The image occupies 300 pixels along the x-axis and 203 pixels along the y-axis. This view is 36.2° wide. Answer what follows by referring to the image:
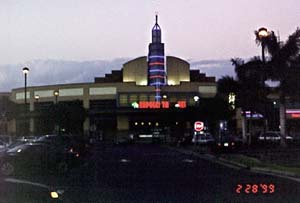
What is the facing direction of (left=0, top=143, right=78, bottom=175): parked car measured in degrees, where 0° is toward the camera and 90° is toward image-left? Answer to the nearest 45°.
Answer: approximately 90°

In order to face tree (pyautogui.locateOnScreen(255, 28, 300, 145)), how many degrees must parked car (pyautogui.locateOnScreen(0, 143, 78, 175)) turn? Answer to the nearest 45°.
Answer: approximately 135° to its right
